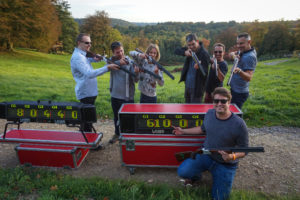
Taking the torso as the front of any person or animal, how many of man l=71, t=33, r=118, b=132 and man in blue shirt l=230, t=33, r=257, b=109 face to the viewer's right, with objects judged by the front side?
1

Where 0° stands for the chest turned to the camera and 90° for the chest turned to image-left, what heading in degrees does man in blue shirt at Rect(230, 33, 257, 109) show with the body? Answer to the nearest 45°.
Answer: approximately 45°

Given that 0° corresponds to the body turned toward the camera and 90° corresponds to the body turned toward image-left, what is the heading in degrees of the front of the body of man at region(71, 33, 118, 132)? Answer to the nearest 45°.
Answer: approximately 270°

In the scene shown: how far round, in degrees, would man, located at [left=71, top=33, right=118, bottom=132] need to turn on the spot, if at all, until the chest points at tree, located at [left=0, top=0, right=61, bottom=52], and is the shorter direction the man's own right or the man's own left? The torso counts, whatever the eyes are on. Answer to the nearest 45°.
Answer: approximately 90° to the man's own left

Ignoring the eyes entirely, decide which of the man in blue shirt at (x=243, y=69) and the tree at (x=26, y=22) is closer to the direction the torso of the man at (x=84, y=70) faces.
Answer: the man in blue shirt
